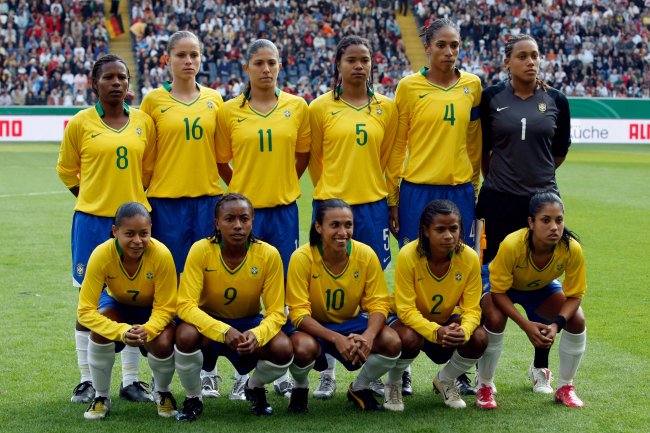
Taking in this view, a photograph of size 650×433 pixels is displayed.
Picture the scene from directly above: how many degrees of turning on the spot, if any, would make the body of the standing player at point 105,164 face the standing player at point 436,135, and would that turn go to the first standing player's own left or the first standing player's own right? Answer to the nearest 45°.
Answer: approximately 90° to the first standing player's own left

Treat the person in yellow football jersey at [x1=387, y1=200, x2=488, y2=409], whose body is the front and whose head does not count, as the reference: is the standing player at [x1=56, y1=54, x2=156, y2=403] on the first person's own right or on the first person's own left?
on the first person's own right

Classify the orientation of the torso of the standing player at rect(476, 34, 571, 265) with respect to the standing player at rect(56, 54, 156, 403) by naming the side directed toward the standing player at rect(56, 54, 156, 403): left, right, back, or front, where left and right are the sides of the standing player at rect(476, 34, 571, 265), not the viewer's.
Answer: right

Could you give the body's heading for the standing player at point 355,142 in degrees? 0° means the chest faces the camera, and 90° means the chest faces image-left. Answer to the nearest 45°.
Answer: approximately 0°

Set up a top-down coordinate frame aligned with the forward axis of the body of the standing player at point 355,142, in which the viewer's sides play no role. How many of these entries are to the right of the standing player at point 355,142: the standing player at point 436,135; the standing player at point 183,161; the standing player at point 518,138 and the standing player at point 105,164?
2

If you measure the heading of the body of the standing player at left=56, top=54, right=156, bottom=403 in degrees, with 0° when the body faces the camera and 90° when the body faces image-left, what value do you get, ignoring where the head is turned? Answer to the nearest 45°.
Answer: approximately 0°

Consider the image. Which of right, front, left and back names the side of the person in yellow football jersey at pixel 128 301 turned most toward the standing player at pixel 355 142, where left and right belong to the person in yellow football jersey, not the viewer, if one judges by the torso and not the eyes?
left
